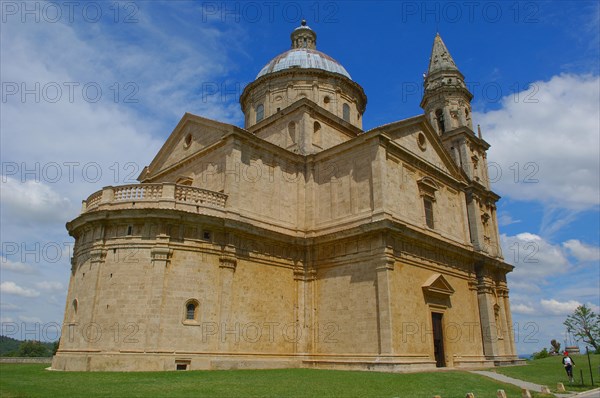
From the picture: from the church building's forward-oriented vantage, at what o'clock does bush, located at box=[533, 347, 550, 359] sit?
The bush is roughly at 12 o'clock from the church building.
